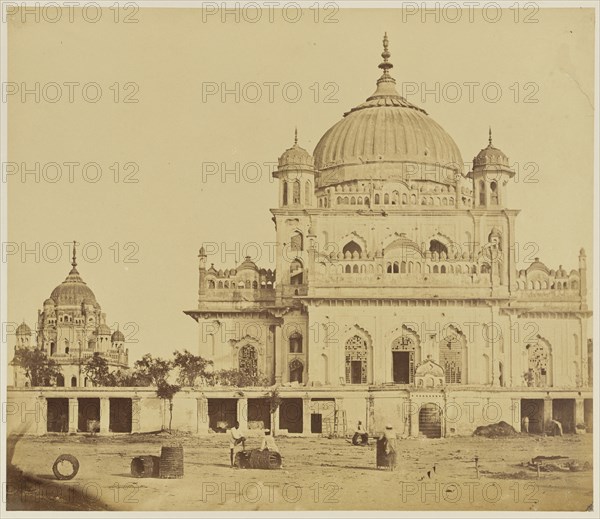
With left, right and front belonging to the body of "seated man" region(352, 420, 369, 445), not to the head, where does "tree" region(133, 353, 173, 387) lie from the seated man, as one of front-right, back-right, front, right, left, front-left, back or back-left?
right

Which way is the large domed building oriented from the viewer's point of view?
toward the camera

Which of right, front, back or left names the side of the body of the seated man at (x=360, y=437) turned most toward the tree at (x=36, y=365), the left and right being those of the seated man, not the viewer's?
right

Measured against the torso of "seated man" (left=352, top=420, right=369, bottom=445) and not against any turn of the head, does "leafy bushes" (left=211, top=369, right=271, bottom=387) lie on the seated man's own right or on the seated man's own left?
on the seated man's own right

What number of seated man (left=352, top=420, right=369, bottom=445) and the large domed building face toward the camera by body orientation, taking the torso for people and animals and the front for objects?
2

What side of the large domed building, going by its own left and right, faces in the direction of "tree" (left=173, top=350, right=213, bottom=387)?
right

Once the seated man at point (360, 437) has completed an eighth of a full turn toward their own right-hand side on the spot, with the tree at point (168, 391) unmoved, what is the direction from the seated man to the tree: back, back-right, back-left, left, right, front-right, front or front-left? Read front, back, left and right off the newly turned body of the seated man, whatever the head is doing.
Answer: front-right

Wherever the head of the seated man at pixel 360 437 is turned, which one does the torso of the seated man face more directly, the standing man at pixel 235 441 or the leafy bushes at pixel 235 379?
the standing man

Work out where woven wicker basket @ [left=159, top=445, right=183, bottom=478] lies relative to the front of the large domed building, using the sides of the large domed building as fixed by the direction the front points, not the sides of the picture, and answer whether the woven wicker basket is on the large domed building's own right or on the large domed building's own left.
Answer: on the large domed building's own right
